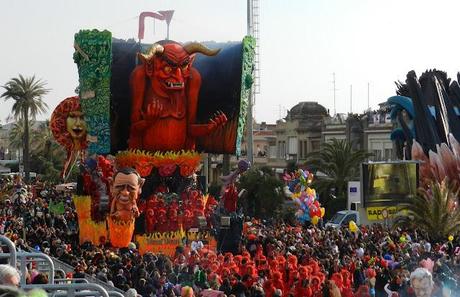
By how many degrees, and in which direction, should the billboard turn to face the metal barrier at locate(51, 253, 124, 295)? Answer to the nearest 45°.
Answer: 0° — it already faces it

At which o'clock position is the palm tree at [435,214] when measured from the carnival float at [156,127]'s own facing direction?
The palm tree is roughly at 10 o'clock from the carnival float.

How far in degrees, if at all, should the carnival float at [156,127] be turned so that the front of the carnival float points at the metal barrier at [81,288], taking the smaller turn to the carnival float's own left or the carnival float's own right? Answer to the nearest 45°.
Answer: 0° — it already faces it

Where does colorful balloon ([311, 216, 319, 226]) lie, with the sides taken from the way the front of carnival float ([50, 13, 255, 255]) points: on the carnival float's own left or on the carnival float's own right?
on the carnival float's own left

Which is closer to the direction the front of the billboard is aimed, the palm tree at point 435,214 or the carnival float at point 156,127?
the palm tree

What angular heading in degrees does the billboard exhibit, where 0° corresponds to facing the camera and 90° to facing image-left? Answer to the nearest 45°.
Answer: approximately 0°

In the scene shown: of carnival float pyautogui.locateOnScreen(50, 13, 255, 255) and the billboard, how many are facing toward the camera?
2

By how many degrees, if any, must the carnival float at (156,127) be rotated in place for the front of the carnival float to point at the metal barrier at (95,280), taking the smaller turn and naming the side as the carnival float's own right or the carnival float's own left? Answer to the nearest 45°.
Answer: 0° — it already faces it
